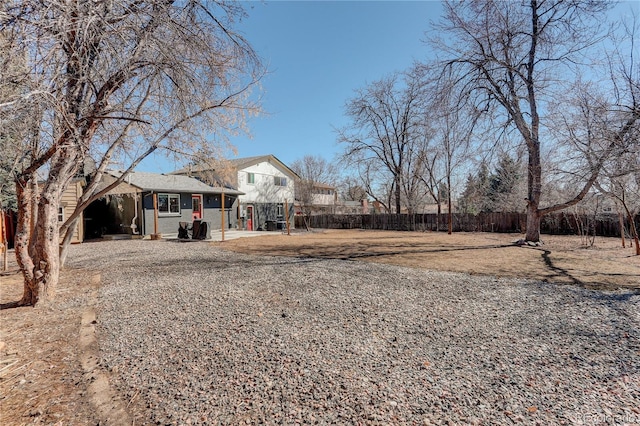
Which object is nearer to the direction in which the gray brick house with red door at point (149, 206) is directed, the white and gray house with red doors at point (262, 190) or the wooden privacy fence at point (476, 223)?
the wooden privacy fence

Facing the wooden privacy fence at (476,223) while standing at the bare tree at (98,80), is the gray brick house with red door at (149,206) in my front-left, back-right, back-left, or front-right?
front-left

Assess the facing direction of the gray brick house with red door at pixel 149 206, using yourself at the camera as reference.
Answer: facing the viewer and to the right of the viewer

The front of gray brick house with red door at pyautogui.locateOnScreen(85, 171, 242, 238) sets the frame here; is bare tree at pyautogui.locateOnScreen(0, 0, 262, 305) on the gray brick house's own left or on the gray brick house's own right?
on the gray brick house's own right

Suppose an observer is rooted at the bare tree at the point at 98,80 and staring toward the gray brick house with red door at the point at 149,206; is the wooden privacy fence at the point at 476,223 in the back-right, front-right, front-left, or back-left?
front-right

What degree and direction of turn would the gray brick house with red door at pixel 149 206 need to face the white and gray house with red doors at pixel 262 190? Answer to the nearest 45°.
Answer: approximately 90° to its left

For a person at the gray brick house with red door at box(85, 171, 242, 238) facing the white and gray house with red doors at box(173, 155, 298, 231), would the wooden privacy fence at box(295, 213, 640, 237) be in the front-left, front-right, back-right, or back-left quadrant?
front-right

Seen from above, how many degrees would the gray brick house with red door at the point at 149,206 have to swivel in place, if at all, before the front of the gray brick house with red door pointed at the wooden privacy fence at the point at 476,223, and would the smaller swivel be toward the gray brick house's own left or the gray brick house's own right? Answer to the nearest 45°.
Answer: approximately 45° to the gray brick house's own left
